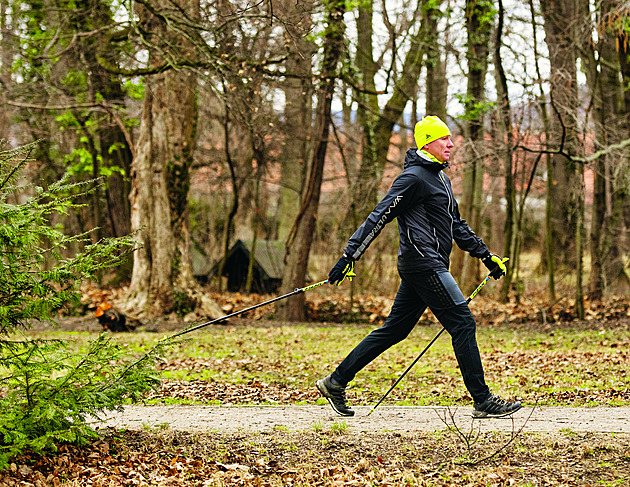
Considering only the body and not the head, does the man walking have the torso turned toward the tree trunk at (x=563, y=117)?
no

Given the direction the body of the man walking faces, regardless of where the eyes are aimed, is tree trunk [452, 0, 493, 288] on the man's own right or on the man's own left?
on the man's own left

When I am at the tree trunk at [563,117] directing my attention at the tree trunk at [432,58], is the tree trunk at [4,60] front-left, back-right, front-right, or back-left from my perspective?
front-left

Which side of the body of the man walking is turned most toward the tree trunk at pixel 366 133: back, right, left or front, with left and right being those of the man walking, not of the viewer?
left

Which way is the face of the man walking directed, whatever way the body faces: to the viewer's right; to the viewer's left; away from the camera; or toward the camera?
to the viewer's right

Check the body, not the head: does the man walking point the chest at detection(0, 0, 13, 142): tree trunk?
no

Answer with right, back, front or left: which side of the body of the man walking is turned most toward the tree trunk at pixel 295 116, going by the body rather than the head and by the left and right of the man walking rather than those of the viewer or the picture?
left

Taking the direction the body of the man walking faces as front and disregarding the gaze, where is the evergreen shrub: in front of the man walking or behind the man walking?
behind

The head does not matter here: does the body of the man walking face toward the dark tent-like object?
no

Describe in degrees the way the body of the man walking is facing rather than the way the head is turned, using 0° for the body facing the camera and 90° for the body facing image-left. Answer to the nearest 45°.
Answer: approximately 270°

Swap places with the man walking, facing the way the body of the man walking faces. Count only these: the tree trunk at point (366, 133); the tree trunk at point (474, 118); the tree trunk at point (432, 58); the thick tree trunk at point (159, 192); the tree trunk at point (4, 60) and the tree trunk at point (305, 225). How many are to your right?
0

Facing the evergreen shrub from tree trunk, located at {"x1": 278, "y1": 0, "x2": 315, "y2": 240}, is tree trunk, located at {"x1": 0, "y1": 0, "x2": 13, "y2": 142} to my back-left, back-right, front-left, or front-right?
front-right

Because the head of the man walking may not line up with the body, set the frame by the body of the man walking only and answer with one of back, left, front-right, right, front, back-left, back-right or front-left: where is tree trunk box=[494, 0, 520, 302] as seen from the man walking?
left
